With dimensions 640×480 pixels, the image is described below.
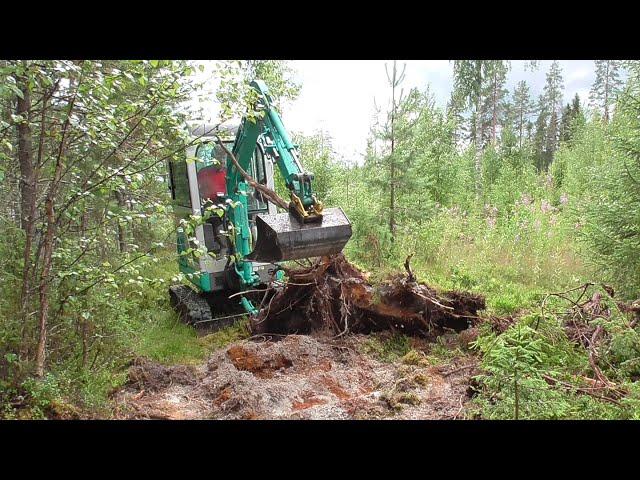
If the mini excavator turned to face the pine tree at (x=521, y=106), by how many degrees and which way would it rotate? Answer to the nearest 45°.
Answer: approximately 90° to its left

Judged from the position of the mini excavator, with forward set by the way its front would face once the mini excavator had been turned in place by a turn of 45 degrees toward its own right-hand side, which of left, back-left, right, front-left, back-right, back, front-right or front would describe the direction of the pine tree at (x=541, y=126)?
back-left

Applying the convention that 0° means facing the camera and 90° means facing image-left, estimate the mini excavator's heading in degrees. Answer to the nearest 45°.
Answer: approximately 315°

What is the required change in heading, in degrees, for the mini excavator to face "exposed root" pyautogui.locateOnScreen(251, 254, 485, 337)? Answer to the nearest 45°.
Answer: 0° — it already faces it

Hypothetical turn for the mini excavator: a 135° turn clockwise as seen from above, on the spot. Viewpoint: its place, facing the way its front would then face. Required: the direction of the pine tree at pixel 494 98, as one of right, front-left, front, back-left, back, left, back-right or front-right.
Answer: back-right

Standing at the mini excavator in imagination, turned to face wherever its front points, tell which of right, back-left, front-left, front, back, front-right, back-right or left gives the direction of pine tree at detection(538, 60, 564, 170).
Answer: left

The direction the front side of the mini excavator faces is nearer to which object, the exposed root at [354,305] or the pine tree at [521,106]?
the exposed root
